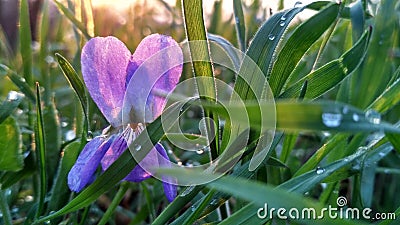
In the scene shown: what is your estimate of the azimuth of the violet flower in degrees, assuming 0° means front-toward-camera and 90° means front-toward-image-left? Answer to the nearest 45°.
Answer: approximately 0°

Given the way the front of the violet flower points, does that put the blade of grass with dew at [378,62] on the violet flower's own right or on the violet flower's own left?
on the violet flower's own left
